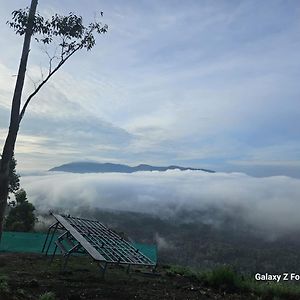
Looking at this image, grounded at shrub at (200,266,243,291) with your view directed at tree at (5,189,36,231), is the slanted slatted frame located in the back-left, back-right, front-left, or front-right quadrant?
front-left

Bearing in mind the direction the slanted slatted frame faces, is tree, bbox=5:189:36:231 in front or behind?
behind

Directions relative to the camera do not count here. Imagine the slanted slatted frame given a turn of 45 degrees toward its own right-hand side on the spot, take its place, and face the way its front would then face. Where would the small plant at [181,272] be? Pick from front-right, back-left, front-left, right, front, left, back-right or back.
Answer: left

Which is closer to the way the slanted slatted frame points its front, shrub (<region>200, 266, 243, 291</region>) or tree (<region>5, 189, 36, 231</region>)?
the shrub

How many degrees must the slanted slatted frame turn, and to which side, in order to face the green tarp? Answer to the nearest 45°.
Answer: approximately 180°

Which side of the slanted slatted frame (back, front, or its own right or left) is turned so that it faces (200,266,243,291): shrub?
front

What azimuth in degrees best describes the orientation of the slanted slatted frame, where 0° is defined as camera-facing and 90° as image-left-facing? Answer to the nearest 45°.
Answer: approximately 315°
